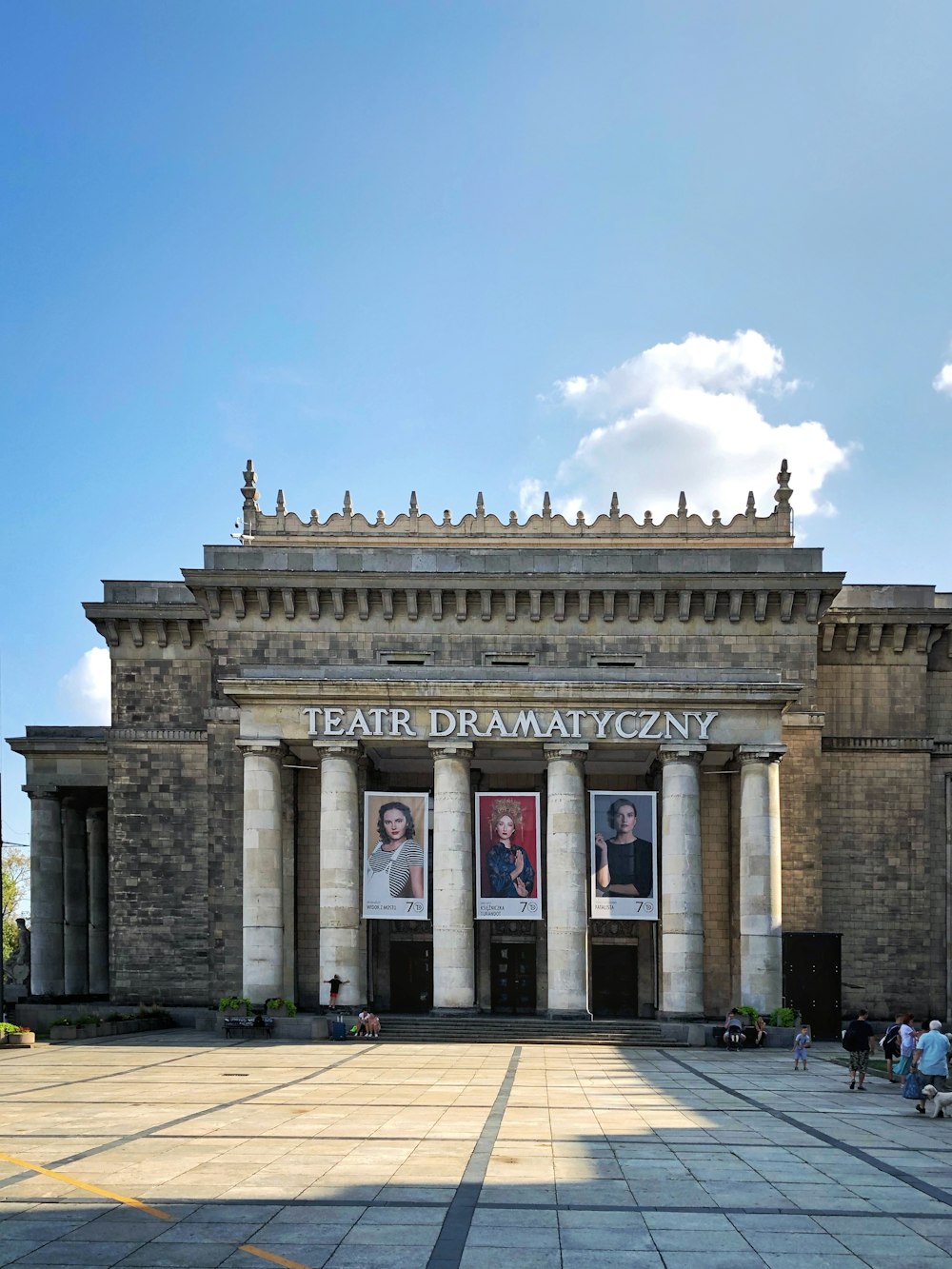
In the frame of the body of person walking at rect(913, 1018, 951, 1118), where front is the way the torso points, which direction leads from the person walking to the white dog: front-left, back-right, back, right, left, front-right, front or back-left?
back

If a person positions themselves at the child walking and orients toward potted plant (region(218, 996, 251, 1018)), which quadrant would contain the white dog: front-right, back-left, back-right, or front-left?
back-left

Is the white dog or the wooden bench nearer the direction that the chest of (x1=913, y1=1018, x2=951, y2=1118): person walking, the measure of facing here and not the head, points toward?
the wooden bench
